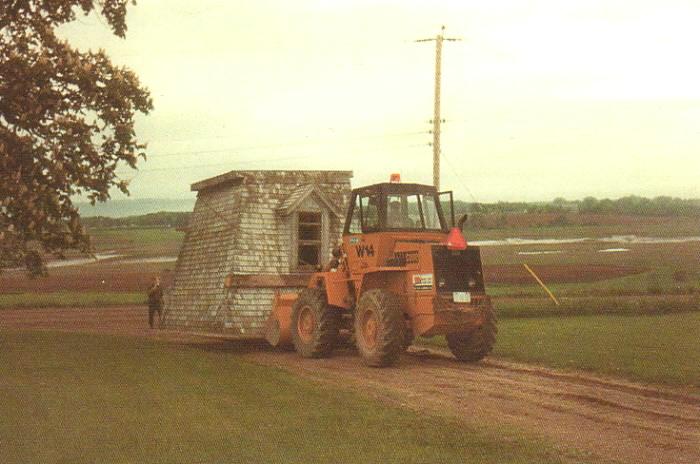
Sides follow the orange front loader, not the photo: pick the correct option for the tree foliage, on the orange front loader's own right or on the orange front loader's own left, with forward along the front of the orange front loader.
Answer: on the orange front loader's own left

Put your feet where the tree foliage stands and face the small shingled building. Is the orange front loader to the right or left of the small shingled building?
right

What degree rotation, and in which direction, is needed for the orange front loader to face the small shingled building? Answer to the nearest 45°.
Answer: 0° — it already faces it

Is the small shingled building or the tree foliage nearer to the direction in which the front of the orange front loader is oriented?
the small shingled building

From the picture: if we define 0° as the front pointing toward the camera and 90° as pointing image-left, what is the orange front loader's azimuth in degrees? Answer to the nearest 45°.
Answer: approximately 135°

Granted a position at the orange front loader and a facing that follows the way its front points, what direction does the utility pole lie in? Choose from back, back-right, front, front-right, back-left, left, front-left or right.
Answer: front-right

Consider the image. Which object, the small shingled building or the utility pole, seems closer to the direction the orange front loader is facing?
the small shingled building

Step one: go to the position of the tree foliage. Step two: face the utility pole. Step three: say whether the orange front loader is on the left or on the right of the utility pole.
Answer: right
